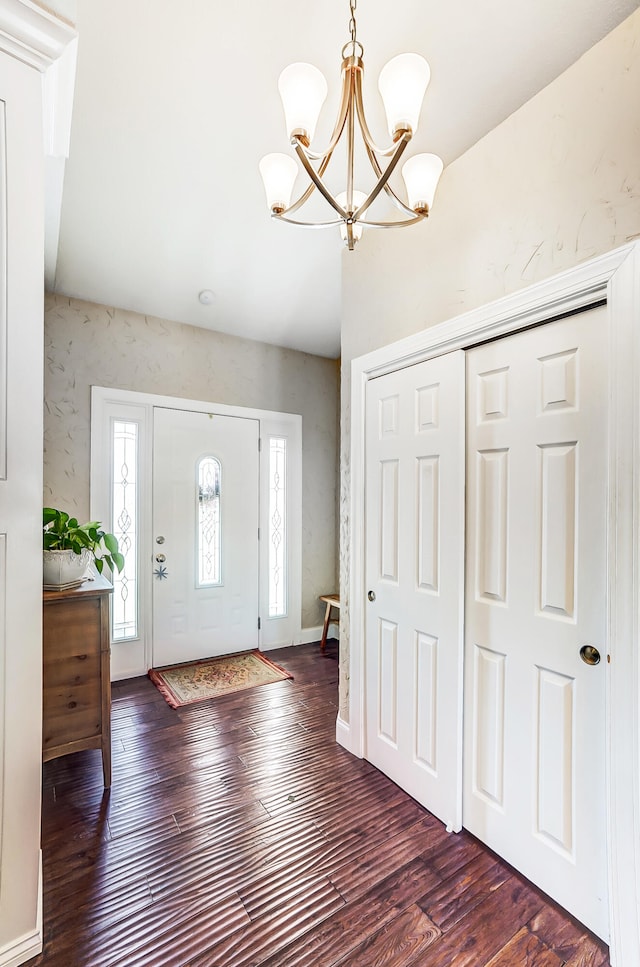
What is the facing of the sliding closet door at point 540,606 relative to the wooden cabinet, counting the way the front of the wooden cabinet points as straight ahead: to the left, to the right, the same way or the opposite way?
the opposite way

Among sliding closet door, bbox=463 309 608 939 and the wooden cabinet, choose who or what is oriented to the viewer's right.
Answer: the wooden cabinet

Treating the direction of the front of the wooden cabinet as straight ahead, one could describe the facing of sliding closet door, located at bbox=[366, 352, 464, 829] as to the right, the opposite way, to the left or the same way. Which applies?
the opposite way

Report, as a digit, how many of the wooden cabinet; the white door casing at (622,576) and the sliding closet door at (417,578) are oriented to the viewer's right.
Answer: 1

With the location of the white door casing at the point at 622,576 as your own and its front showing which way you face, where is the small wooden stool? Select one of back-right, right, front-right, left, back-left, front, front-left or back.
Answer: right

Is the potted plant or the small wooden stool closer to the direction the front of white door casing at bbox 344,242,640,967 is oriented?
the potted plant

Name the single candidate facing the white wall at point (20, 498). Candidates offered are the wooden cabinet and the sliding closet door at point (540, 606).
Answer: the sliding closet door

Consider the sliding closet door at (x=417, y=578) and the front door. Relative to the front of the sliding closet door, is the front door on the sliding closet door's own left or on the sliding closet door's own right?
on the sliding closet door's own right

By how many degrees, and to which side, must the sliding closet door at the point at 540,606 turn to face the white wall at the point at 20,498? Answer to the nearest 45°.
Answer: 0° — it already faces it

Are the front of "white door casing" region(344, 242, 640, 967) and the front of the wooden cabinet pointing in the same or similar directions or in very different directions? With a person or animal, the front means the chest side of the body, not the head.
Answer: very different directions

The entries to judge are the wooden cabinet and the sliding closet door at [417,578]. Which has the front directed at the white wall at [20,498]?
the sliding closet door

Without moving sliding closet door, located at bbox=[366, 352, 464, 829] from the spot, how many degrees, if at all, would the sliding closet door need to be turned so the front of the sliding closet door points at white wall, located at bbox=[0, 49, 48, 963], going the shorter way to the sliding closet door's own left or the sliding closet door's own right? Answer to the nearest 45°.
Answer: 0° — it already faces it

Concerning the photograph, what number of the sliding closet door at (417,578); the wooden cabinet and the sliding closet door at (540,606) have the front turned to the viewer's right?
1

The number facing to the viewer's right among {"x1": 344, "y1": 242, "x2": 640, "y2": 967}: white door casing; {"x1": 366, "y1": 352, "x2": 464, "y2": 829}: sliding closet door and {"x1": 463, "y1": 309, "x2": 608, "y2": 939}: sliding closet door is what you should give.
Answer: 0

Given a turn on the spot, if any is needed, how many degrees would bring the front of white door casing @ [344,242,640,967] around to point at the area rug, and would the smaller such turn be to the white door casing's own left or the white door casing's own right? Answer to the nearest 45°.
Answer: approximately 90° to the white door casing's own right

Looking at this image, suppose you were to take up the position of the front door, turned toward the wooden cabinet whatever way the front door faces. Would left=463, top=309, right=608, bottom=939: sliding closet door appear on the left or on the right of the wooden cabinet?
left
